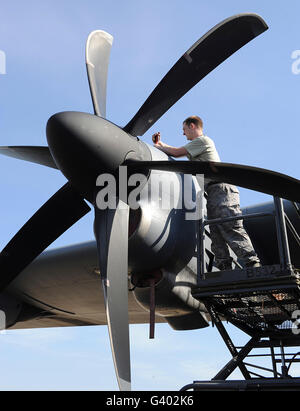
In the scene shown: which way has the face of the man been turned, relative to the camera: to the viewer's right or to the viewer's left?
to the viewer's left

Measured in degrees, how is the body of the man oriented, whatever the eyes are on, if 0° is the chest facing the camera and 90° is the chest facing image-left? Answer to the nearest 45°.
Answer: approximately 90°
